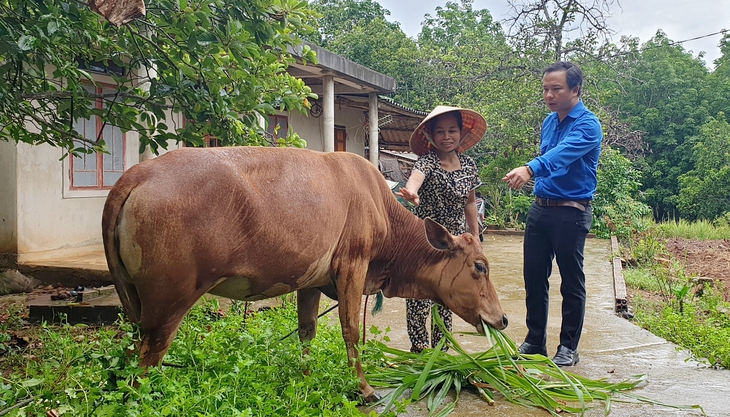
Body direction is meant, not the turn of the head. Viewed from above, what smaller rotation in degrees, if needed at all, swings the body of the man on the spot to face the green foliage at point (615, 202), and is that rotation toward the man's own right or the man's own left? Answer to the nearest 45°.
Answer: approximately 135° to the man's own right

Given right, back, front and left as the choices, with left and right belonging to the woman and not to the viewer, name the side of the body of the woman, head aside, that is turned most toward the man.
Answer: left

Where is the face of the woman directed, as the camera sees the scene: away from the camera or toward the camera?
toward the camera

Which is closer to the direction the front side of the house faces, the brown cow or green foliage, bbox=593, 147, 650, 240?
the brown cow

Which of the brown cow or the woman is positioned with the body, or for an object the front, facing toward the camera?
the woman

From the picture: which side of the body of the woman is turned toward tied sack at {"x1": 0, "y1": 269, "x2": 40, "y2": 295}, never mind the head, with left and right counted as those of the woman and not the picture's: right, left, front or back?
right

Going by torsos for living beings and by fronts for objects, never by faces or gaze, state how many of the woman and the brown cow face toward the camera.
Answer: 1

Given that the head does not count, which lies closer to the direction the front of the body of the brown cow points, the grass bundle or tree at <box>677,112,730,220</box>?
the grass bundle

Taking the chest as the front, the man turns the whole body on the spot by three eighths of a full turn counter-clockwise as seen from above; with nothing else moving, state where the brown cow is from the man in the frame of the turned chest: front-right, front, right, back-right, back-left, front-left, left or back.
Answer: back-right

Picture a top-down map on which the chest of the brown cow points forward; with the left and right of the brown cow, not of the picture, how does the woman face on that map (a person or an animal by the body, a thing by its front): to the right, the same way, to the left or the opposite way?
to the right

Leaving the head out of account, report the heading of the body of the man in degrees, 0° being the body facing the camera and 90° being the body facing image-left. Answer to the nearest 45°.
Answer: approximately 45°

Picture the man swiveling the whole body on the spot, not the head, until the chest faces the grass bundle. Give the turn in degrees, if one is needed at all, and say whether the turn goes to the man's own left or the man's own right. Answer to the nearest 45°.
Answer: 0° — they already face it

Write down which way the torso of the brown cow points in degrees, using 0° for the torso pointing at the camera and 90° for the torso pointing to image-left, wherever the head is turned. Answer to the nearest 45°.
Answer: approximately 270°

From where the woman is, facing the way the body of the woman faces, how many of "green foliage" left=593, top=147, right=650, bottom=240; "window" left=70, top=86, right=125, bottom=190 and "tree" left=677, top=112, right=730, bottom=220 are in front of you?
0

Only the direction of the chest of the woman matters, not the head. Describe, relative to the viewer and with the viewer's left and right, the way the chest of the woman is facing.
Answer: facing the viewer
